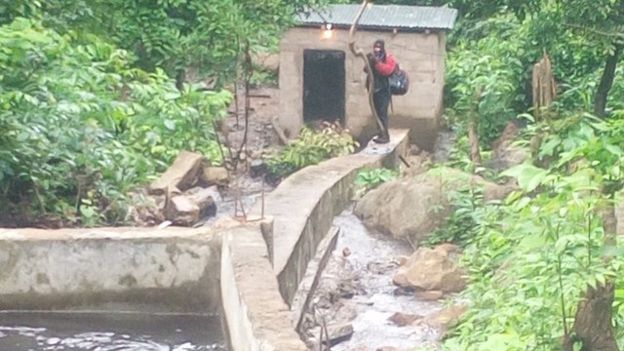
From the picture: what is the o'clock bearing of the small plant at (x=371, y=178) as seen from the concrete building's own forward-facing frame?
The small plant is roughly at 12 o'clock from the concrete building.

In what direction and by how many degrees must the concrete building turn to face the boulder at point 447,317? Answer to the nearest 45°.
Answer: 0° — it already faces it

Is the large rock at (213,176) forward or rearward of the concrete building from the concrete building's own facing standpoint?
forward

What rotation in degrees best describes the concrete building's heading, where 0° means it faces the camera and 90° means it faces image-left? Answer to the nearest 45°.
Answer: approximately 0°

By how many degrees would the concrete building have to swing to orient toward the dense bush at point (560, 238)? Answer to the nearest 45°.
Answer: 0° — it already faces it

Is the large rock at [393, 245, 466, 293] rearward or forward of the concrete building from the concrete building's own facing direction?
forward

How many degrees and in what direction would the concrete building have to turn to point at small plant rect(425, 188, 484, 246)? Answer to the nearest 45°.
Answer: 0° — it already faces it

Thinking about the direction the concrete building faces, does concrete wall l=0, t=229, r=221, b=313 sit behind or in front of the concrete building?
in front
